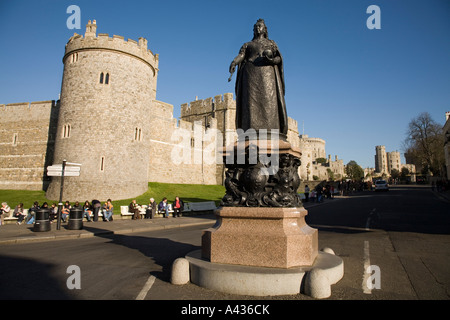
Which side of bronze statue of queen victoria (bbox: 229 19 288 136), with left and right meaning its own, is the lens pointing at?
front

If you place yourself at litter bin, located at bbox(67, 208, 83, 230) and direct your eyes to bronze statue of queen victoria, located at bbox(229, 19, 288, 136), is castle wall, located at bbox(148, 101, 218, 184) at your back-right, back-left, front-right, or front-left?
back-left

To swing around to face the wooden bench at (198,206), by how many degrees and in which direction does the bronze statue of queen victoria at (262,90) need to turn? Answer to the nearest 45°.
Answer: approximately 180°

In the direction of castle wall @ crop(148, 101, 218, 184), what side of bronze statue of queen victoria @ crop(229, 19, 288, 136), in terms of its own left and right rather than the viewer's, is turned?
back

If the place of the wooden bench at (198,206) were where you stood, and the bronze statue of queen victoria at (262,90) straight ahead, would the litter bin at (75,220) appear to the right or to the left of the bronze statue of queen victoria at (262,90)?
right

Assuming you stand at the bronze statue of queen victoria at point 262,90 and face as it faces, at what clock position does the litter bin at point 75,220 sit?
The litter bin is roughly at 4 o'clock from the bronze statue of queen victoria.

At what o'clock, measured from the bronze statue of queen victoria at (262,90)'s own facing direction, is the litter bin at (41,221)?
The litter bin is roughly at 4 o'clock from the bronze statue of queen victoria.

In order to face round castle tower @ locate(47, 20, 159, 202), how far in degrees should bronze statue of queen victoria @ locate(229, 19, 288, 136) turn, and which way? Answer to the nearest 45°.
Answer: approximately 135° to its right

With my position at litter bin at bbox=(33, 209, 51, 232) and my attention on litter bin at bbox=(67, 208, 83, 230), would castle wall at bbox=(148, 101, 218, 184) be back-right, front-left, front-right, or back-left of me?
front-left

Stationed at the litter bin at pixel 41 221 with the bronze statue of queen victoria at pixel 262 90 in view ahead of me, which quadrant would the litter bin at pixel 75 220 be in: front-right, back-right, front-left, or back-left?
front-left
